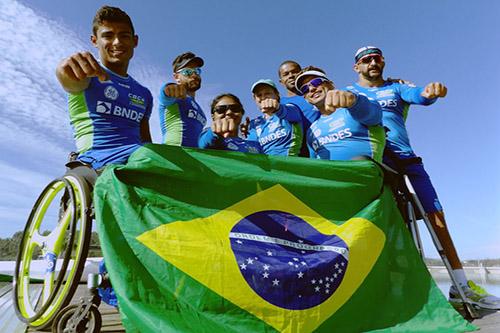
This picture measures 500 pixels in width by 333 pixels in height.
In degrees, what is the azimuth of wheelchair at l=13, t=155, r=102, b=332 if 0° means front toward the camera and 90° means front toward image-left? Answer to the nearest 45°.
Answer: approximately 315°

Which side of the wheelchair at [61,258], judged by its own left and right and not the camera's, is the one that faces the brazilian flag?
front

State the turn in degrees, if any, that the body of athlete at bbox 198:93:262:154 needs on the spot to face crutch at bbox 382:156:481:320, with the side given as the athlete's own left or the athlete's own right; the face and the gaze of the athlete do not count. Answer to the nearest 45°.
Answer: approximately 90° to the athlete's own left

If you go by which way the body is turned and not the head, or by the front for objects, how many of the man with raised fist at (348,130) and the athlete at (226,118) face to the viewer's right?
0

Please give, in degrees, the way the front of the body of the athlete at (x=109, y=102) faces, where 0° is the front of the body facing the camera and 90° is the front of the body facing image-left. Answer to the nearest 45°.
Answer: approximately 315°

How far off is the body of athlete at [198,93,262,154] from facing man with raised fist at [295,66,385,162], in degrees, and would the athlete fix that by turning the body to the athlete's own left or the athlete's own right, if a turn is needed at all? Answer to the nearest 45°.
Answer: approximately 90° to the athlete's own left

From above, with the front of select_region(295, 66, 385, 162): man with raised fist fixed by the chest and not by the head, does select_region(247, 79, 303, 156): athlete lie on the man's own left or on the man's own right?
on the man's own right
